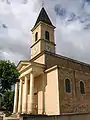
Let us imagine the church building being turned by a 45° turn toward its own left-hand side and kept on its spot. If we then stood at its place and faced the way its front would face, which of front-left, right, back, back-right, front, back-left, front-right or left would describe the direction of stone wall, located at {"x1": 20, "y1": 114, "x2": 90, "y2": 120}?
front

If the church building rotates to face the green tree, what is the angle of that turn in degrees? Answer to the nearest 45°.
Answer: approximately 45° to its right

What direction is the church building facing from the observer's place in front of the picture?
facing the viewer and to the left of the viewer
